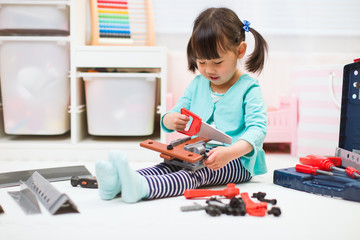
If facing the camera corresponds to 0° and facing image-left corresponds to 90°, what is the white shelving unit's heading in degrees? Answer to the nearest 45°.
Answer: approximately 0°

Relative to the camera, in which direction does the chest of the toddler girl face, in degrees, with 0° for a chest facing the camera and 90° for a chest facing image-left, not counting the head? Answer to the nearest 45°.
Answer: approximately 45°
